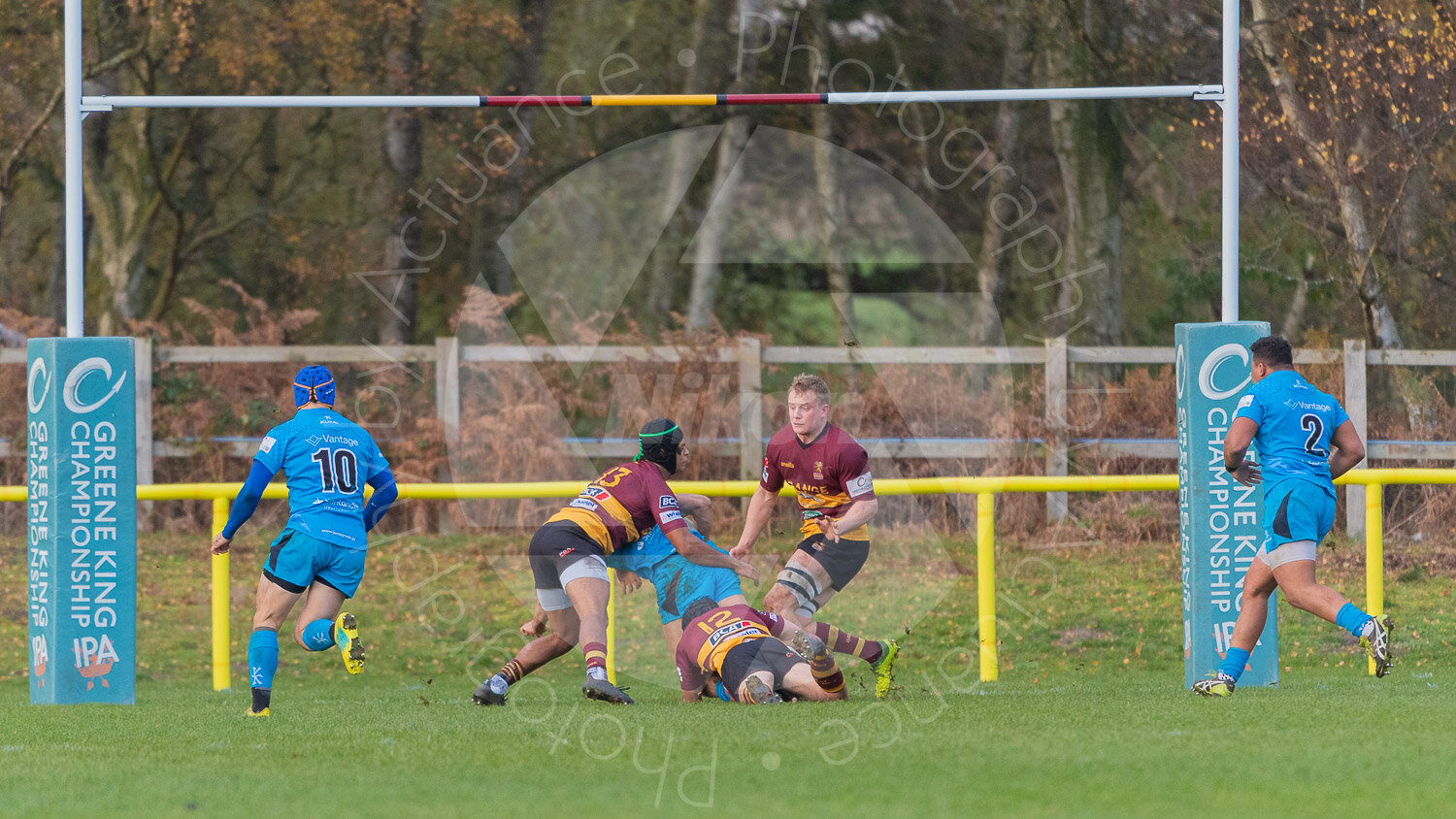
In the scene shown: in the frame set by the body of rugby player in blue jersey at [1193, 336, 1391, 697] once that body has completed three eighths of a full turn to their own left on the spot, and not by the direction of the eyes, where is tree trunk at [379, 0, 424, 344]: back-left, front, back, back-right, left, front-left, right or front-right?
back-right

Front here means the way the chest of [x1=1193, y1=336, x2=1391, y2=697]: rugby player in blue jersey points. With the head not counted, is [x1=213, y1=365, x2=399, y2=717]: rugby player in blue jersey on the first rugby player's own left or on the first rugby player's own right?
on the first rugby player's own left

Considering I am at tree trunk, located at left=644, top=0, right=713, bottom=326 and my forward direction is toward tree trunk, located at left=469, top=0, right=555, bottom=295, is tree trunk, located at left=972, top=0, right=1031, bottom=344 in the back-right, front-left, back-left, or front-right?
back-left

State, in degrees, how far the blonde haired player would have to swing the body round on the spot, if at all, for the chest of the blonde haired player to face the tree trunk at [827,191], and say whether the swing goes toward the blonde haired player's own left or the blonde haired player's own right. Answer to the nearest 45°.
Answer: approximately 135° to the blonde haired player's own right

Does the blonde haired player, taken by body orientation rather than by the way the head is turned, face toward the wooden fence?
no

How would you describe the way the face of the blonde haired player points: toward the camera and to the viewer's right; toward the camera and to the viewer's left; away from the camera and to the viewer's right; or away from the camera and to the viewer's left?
toward the camera and to the viewer's left

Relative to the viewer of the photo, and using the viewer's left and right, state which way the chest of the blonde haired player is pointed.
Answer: facing the viewer and to the left of the viewer

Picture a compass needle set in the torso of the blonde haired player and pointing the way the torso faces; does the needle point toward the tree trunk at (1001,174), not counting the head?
no

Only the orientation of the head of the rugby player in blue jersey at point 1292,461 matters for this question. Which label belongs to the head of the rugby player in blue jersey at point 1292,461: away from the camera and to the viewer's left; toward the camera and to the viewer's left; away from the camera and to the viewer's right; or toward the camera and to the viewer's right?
away from the camera and to the viewer's left
